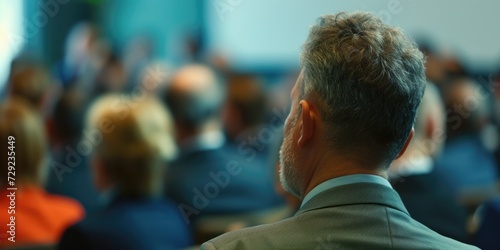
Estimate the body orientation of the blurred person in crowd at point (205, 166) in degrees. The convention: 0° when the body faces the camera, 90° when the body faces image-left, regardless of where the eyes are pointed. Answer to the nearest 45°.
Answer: approximately 135°

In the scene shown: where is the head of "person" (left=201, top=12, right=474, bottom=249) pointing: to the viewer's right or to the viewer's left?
to the viewer's left

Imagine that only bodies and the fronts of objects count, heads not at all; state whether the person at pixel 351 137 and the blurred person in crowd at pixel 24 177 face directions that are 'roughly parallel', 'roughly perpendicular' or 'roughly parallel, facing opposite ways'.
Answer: roughly parallel

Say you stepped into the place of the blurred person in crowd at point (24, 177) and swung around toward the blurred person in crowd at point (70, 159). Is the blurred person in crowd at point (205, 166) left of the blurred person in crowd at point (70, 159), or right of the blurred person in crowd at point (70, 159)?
right

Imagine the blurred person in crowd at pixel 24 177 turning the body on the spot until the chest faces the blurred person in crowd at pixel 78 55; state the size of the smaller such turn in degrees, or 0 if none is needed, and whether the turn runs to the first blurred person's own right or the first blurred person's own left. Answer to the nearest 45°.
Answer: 0° — they already face them

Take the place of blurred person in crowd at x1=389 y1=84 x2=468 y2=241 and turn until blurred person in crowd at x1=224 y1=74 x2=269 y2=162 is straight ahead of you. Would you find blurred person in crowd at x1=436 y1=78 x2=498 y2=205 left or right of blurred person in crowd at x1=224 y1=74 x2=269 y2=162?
right

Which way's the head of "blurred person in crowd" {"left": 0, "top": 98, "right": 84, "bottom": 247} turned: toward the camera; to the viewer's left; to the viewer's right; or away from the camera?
away from the camera

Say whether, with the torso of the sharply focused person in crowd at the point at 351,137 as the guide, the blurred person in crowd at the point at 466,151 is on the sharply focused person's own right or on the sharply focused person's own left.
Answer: on the sharply focused person's own right

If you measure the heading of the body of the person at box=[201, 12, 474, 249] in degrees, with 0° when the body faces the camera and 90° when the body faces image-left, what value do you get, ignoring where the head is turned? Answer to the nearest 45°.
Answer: approximately 135°

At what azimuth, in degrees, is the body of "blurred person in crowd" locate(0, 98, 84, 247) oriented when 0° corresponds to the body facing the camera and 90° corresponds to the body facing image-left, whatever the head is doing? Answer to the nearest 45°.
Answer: approximately 180°
